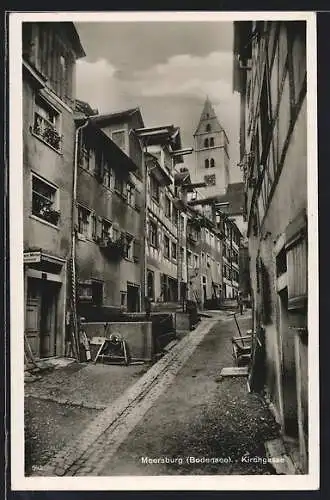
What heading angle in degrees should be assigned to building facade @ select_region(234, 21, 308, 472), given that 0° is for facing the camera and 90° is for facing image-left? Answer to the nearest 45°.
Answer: approximately 90°

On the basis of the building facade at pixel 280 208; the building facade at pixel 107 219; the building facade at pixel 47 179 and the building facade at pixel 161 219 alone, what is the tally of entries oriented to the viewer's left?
1

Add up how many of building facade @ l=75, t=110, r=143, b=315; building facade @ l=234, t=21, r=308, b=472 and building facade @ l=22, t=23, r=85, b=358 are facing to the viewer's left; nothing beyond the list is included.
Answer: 1

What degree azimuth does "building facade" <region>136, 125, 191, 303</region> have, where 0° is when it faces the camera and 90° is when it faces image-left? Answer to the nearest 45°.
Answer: approximately 315°

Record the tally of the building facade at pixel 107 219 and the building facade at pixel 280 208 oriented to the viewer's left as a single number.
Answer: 1
